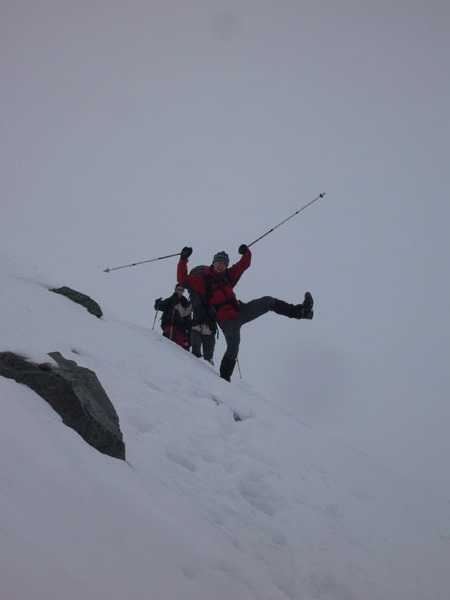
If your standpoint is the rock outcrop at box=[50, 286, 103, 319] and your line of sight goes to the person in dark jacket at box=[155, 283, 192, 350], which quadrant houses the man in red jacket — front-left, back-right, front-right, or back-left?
front-right

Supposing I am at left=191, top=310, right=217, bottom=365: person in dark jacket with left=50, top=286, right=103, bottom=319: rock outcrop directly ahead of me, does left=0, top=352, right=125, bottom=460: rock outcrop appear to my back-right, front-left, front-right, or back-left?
front-left

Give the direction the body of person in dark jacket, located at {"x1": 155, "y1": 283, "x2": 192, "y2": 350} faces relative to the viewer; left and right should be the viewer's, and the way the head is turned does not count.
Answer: facing the viewer

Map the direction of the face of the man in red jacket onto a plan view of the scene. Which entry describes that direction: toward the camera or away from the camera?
toward the camera

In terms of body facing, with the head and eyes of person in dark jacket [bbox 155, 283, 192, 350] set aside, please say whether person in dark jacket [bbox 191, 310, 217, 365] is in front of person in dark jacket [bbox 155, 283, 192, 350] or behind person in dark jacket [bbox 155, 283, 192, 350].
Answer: in front

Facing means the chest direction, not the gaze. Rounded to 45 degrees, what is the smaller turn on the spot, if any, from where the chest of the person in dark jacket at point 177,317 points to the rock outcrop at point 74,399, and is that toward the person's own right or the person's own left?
0° — they already face it

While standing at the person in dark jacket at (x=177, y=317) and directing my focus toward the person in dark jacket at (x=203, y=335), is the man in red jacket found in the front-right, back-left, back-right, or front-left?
front-right
